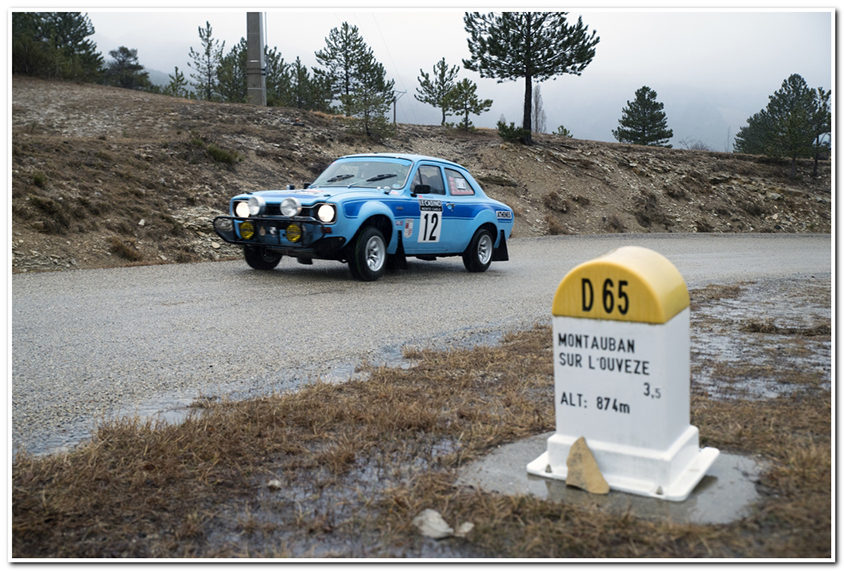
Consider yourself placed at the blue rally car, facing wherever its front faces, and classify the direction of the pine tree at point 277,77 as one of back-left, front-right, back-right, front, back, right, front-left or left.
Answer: back-right

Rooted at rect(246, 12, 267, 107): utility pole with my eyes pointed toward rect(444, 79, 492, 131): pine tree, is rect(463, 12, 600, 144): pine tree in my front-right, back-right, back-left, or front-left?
front-right

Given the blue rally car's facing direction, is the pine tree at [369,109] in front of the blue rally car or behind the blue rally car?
behind

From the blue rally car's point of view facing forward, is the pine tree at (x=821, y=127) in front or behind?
behind

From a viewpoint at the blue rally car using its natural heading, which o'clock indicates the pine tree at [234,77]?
The pine tree is roughly at 4 o'clock from the blue rally car.

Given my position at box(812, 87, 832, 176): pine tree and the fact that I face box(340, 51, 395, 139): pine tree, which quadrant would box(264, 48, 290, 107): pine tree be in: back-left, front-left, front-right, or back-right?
front-right

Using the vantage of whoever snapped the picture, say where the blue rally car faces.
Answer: facing the viewer and to the left of the viewer

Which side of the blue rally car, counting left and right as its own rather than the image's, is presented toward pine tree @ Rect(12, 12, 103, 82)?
right

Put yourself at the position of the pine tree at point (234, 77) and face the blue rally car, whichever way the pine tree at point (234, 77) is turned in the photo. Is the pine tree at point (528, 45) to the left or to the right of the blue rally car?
left

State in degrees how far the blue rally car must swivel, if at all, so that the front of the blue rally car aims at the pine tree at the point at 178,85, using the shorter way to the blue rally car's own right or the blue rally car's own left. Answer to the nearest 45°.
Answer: approximately 135° to the blue rally car's own right

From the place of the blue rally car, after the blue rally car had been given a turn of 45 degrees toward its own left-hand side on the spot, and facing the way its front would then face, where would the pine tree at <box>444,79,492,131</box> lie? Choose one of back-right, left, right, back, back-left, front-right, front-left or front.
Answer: back

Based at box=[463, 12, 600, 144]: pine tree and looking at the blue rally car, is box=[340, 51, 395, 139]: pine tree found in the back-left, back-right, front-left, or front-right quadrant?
front-right

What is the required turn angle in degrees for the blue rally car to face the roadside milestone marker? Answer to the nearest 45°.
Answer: approximately 45° to its left

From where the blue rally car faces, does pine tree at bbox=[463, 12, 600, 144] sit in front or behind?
behind
